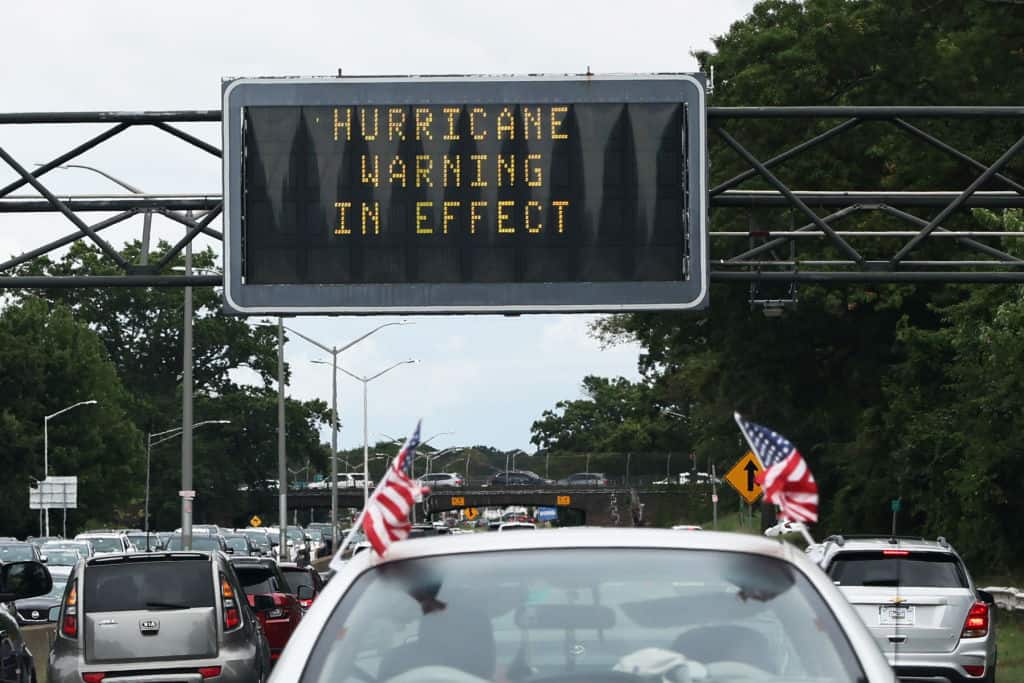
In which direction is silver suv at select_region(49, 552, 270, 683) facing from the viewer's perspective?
away from the camera

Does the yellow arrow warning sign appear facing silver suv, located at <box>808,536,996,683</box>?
yes

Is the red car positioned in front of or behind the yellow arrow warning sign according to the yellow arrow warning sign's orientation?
in front

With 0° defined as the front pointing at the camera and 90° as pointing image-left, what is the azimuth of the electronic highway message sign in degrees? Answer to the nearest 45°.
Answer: approximately 0°

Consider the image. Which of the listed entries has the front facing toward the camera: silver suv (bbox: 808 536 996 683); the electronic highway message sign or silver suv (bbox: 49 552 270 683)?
the electronic highway message sign

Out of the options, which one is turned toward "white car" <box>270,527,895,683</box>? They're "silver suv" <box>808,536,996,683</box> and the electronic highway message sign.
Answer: the electronic highway message sign

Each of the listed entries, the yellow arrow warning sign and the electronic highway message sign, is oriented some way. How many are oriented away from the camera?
0

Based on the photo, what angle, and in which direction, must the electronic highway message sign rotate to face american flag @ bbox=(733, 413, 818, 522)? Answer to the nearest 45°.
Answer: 0° — it already faces it

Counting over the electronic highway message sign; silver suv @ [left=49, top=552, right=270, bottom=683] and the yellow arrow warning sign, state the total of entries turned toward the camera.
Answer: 2

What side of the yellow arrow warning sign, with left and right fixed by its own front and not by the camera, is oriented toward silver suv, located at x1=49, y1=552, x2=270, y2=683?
front

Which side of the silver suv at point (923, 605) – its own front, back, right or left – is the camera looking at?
back

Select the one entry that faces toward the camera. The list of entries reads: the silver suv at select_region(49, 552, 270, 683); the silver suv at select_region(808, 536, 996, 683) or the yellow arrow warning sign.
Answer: the yellow arrow warning sign

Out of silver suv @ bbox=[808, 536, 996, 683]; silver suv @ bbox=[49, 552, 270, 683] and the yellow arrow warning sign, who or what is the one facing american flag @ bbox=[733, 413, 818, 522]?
the yellow arrow warning sign

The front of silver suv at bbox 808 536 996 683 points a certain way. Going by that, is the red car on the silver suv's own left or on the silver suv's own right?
on the silver suv's own left

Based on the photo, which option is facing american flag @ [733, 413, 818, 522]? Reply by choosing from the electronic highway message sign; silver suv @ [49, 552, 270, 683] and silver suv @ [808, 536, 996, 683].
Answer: the electronic highway message sign

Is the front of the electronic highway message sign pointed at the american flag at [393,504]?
yes

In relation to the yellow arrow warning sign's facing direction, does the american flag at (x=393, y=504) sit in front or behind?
in front
